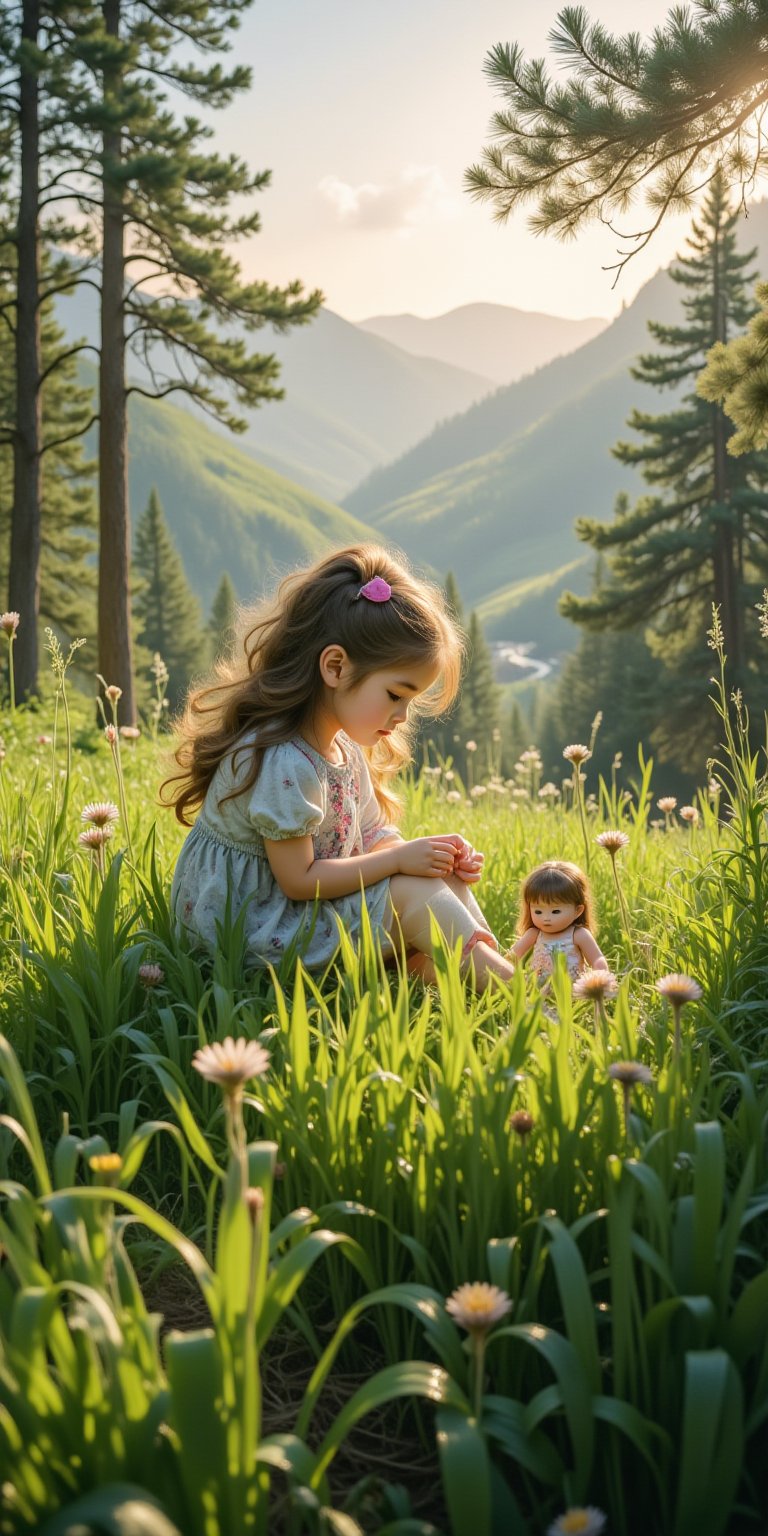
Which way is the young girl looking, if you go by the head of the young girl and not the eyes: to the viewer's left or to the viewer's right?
to the viewer's right

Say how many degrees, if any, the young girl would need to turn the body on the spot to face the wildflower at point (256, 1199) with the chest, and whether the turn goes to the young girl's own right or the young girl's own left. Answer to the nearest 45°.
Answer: approximately 45° to the young girl's own right

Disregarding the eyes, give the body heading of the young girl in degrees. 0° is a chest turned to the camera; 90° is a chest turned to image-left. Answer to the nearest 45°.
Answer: approximately 315°

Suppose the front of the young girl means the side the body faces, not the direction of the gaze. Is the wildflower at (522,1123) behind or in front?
in front

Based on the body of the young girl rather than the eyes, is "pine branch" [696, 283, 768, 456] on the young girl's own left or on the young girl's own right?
on the young girl's own left

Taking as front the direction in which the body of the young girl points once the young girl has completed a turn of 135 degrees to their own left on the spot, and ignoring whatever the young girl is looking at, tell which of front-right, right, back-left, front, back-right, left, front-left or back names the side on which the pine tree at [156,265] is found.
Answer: front

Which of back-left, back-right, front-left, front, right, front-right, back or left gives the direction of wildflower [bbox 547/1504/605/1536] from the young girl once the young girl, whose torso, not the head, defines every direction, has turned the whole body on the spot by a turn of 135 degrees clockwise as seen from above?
left

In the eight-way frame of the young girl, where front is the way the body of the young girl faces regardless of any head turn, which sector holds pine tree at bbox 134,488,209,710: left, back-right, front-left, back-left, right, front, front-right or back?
back-left

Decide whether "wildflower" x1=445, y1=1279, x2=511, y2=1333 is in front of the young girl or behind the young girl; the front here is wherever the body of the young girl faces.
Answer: in front
